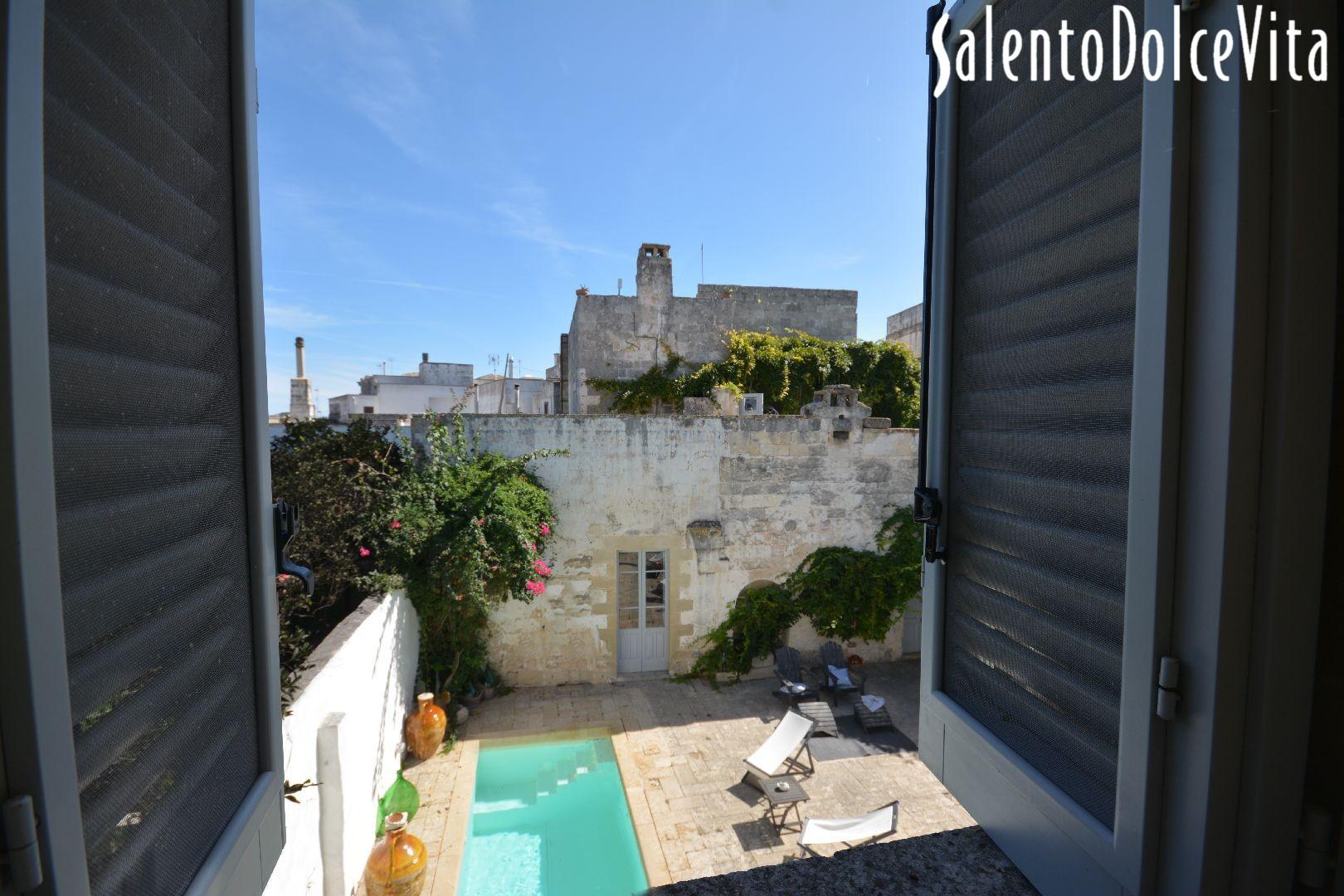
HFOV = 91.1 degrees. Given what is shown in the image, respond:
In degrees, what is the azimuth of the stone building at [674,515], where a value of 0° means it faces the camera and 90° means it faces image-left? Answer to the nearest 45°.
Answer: approximately 0°
